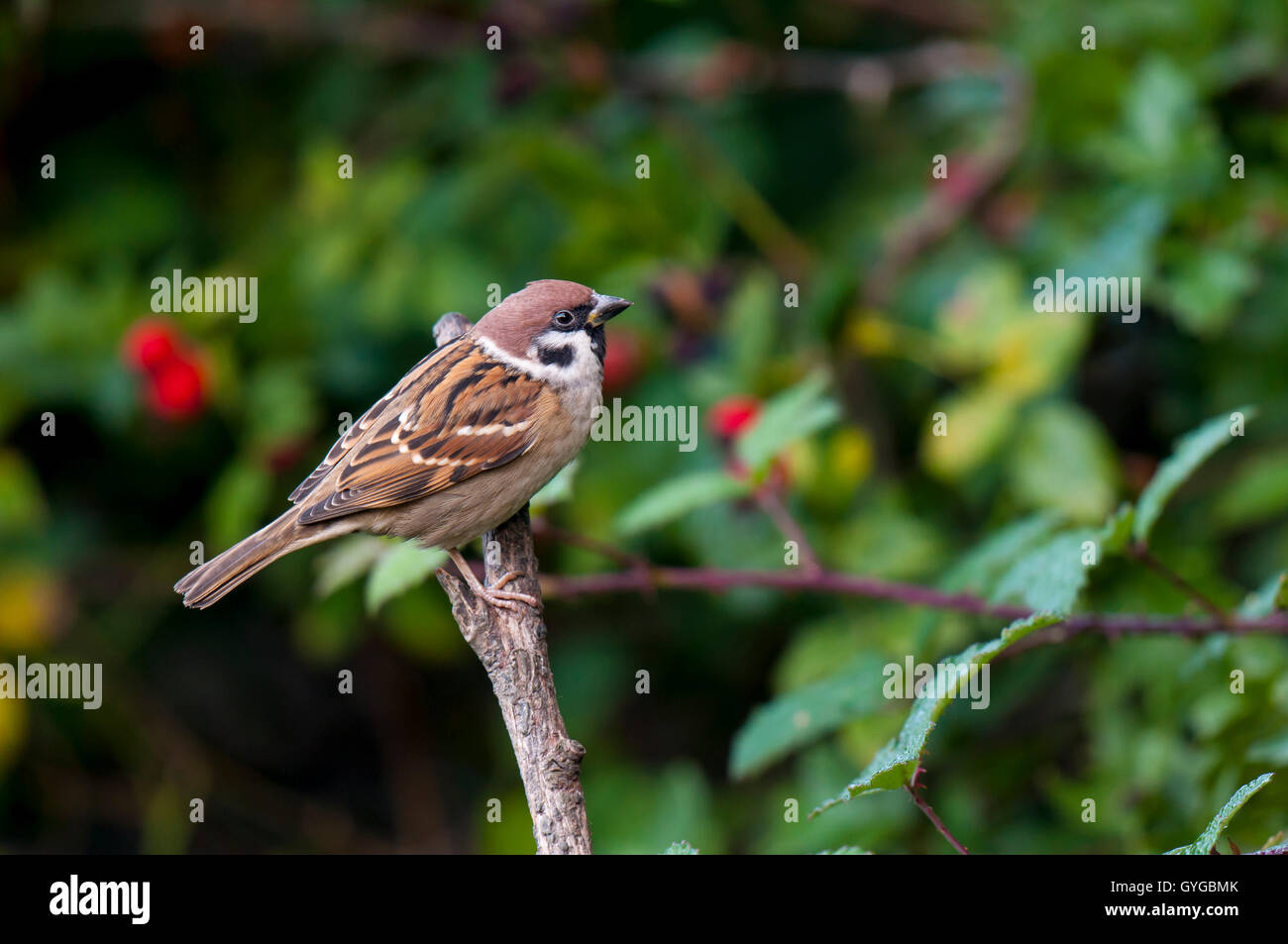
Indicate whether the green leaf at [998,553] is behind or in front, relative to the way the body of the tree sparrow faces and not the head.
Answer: in front

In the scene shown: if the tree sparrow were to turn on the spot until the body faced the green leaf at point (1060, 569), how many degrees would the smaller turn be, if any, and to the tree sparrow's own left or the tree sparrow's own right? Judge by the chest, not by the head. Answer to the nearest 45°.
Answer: approximately 45° to the tree sparrow's own right

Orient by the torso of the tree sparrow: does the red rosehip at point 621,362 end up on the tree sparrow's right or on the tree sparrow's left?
on the tree sparrow's left

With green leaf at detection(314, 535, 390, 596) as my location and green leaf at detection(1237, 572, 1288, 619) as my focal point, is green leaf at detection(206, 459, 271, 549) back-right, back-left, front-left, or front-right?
back-left

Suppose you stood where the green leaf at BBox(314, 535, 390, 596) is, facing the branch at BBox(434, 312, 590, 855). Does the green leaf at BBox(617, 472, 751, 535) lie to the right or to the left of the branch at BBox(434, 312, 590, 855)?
left

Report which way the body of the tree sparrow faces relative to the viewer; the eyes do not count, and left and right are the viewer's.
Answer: facing to the right of the viewer
